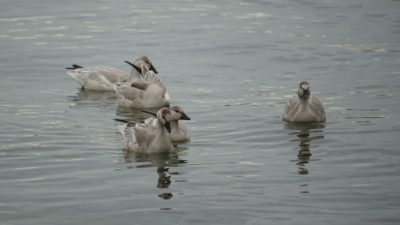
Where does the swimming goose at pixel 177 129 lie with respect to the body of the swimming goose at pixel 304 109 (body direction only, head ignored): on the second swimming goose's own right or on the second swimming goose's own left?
on the second swimming goose's own right

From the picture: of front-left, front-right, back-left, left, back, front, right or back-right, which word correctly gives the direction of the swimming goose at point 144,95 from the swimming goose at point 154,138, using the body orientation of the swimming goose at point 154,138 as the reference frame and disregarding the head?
back-left

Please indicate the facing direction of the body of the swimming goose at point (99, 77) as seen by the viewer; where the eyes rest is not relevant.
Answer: to the viewer's right

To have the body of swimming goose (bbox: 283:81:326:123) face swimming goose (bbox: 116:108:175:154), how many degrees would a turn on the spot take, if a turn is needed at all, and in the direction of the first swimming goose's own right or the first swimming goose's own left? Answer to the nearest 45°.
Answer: approximately 45° to the first swimming goose's own right

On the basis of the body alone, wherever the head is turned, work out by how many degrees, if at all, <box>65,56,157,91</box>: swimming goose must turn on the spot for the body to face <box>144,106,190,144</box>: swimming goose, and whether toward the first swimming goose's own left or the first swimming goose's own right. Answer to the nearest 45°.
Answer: approximately 90° to the first swimming goose's own right

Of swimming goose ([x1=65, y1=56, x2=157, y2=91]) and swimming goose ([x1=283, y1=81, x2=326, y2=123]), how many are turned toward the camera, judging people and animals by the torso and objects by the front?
1

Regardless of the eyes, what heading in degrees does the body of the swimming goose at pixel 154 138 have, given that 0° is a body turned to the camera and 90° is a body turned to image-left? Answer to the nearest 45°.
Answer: approximately 315°

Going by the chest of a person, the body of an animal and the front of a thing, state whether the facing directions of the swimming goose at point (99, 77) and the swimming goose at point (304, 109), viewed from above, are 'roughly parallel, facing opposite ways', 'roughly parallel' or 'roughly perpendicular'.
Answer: roughly perpendicular

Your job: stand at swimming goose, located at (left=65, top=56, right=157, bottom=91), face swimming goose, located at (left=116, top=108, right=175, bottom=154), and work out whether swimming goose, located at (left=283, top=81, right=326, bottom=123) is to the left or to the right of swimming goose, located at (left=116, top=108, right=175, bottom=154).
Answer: left

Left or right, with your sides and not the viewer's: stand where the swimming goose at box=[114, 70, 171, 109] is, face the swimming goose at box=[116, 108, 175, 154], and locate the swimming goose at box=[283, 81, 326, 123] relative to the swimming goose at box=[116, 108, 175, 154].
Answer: left
